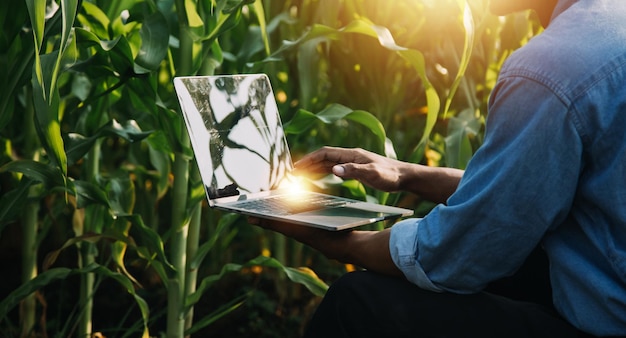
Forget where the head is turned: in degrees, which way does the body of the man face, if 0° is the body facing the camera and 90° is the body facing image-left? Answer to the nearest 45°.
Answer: approximately 135°
